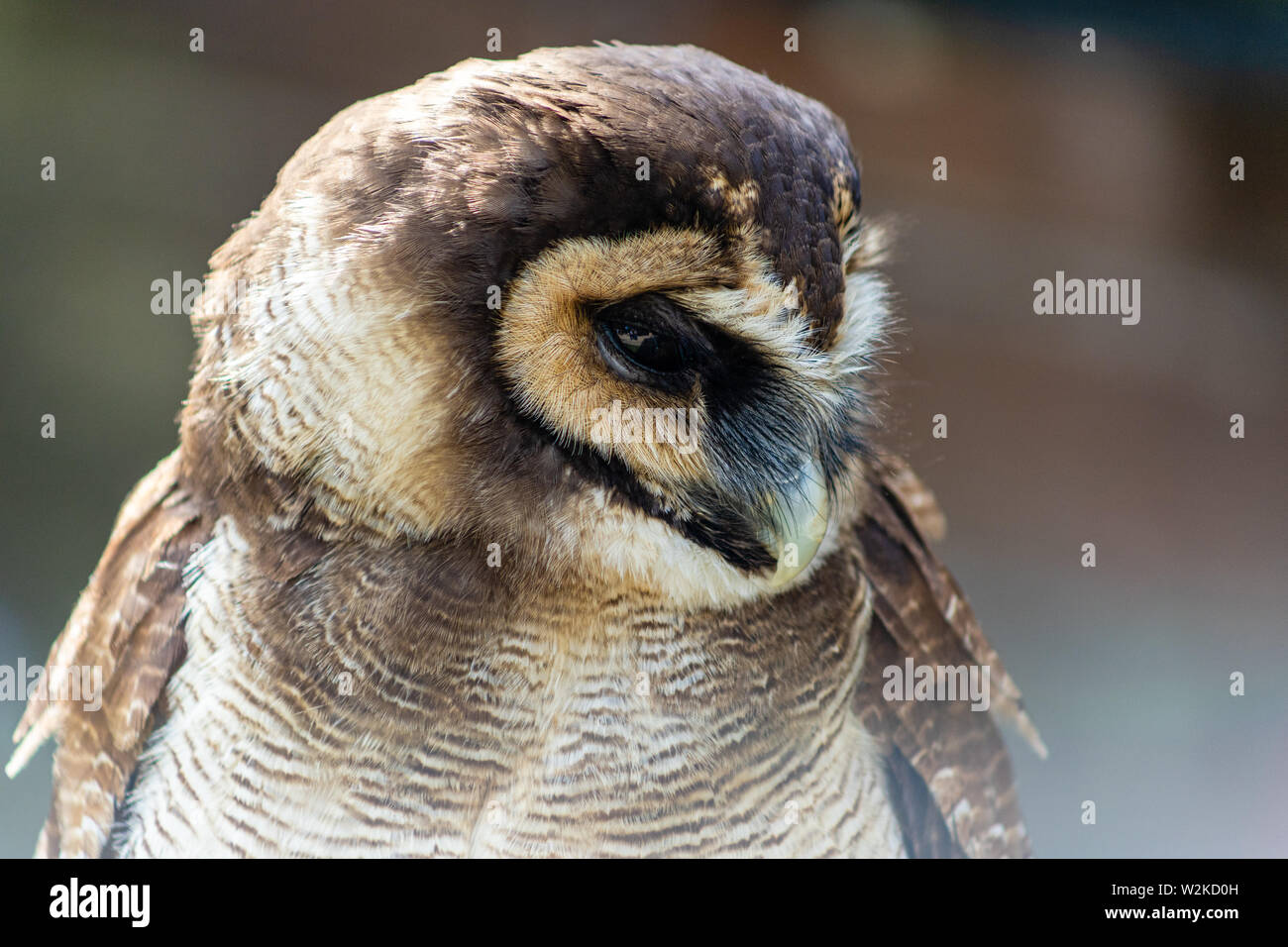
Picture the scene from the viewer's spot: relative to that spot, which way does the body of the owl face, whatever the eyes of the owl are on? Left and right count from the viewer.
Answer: facing the viewer
